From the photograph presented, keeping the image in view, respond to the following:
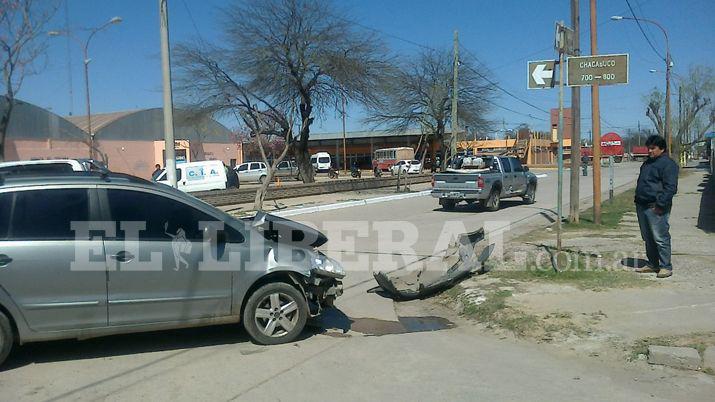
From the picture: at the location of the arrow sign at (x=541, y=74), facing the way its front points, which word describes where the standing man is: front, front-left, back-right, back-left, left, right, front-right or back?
front-left

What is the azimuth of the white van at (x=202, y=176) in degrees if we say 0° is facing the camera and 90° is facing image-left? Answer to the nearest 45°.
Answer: approximately 90°

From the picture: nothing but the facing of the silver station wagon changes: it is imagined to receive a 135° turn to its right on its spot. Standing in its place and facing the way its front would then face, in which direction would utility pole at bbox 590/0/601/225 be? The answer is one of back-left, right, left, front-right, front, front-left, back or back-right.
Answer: back

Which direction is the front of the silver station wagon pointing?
to the viewer's right

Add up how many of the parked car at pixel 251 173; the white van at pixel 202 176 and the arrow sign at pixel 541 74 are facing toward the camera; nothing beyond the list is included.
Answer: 1

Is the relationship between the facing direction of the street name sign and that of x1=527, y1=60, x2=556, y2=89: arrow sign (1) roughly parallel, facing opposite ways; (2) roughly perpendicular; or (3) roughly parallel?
roughly parallel

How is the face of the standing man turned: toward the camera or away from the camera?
toward the camera

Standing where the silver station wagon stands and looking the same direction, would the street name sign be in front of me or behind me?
in front

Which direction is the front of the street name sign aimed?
toward the camera

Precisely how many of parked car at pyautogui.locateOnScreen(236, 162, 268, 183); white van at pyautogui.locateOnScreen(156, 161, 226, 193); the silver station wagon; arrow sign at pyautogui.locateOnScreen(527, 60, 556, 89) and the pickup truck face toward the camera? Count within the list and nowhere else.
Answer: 1

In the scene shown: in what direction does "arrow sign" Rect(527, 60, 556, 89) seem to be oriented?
toward the camera

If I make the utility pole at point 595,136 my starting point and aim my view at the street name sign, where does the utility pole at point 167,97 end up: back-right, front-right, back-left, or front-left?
front-right

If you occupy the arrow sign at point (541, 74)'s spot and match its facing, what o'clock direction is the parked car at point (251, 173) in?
The parked car is roughly at 5 o'clock from the arrow sign.

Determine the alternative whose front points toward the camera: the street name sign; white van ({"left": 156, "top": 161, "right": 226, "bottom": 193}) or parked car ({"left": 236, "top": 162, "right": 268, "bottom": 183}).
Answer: the street name sign

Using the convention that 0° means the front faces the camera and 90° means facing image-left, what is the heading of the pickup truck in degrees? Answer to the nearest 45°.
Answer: approximately 225°

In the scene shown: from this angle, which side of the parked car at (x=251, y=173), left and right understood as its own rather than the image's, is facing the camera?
left

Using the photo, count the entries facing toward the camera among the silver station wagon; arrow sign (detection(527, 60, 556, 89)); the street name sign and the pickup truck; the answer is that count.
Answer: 2

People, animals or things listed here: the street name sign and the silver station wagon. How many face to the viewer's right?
1
